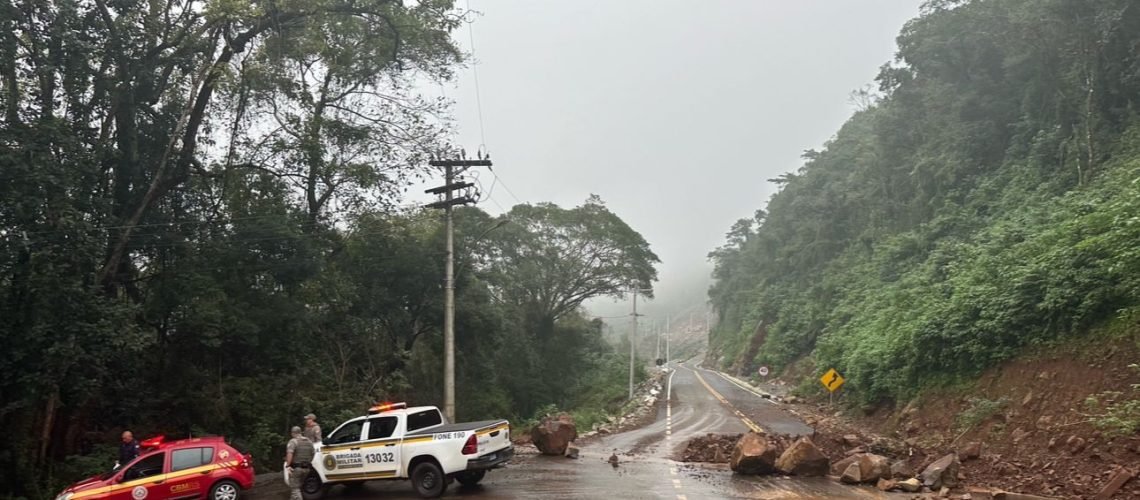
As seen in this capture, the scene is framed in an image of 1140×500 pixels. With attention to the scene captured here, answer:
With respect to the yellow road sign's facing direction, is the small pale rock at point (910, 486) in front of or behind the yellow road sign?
in front

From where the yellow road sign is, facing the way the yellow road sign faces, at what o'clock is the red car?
The red car is roughly at 1 o'clock from the yellow road sign.

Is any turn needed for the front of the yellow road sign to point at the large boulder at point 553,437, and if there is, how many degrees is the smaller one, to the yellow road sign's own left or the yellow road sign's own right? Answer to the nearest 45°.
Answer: approximately 45° to the yellow road sign's own right

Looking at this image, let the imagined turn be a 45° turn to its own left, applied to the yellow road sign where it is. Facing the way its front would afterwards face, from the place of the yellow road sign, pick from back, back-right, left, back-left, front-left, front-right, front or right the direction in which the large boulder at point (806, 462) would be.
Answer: front-right

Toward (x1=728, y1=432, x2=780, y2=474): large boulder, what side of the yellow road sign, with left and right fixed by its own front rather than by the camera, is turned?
front

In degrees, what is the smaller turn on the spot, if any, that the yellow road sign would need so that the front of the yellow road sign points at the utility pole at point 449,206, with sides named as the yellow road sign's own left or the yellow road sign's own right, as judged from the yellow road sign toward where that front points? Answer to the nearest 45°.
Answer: approximately 45° to the yellow road sign's own right

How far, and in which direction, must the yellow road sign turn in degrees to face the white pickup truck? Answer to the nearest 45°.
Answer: approximately 45° to its right

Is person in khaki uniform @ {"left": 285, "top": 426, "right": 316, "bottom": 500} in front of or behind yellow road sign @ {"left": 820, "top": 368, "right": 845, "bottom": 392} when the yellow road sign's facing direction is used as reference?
in front

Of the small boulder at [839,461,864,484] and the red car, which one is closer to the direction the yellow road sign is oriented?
the small boulder

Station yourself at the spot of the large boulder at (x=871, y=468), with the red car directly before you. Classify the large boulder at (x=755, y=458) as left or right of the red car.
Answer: right

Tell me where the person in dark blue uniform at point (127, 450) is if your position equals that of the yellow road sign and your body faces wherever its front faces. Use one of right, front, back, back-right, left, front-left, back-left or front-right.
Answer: front-right

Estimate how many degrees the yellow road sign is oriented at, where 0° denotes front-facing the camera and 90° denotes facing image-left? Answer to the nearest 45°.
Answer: approximately 0°

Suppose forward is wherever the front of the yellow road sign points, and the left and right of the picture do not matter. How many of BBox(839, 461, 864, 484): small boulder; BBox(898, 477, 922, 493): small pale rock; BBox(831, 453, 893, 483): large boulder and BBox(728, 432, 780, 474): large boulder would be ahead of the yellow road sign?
4
